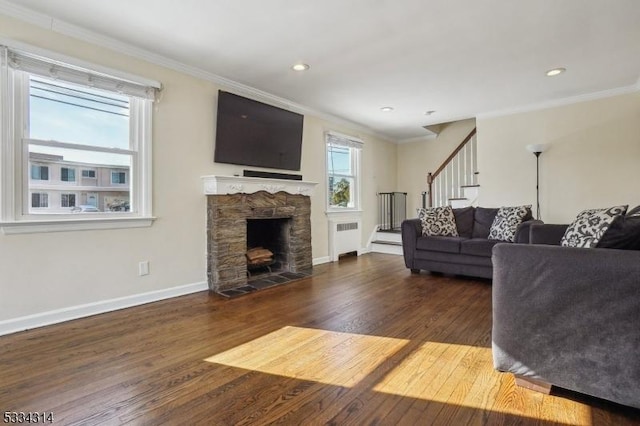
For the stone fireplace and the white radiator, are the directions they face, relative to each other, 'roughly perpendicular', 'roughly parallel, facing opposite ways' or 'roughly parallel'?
roughly parallel

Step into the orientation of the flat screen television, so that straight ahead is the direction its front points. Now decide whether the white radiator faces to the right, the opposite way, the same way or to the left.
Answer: the same way

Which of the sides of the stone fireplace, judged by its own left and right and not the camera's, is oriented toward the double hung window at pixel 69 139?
right

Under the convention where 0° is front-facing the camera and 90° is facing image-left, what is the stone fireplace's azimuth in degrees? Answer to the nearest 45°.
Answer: approximately 315°

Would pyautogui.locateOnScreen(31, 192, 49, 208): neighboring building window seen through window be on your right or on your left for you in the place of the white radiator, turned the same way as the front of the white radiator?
on your right

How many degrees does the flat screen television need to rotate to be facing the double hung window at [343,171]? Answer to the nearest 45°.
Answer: approximately 90° to its left

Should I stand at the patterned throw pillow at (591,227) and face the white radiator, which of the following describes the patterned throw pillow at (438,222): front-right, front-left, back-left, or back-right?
front-right

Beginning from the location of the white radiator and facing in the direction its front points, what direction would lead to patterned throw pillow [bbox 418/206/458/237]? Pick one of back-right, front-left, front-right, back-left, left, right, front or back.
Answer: front

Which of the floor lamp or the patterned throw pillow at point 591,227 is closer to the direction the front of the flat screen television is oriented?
the patterned throw pillow

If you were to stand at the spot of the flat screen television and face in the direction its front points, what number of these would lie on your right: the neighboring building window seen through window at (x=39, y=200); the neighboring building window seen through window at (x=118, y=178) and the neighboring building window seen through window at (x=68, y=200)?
3

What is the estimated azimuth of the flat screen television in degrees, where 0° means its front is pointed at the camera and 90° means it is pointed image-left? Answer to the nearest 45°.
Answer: approximately 315°

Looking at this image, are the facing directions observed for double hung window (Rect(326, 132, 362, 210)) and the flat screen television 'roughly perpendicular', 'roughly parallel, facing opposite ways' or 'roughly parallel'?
roughly parallel

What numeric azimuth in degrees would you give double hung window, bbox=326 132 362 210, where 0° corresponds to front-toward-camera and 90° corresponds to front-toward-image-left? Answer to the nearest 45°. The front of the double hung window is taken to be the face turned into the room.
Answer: approximately 315°

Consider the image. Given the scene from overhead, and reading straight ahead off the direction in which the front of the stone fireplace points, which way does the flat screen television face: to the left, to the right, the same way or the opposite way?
the same way

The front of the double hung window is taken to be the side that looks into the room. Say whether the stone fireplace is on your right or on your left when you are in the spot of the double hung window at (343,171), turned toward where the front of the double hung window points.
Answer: on your right

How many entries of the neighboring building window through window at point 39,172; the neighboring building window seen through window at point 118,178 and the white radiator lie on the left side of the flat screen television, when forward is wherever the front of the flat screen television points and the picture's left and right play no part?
1

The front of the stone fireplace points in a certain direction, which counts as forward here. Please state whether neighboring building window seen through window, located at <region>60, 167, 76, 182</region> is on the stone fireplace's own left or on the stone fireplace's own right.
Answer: on the stone fireplace's own right

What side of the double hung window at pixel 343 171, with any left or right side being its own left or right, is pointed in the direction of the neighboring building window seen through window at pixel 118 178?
right

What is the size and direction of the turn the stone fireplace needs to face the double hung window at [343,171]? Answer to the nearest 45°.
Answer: approximately 90° to its left

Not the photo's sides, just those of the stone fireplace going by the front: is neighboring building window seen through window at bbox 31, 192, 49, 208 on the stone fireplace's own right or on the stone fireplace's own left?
on the stone fireplace's own right
